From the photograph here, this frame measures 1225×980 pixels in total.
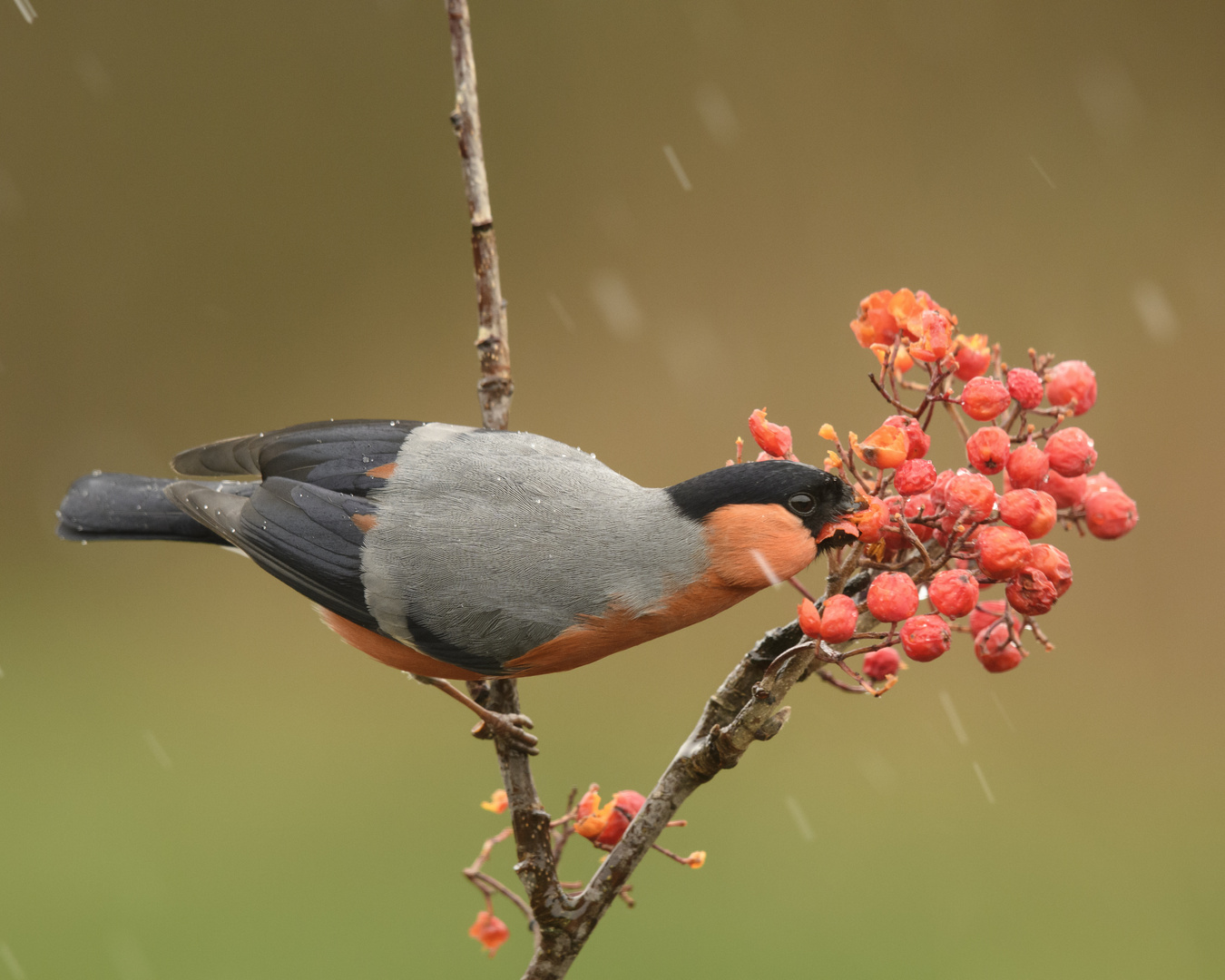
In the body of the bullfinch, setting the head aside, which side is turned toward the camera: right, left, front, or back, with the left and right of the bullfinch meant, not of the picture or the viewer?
right
